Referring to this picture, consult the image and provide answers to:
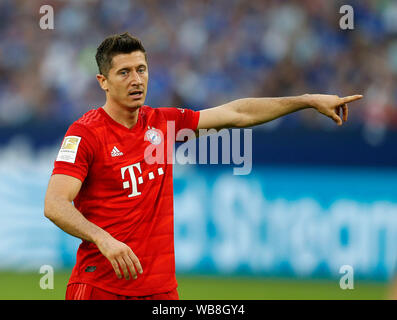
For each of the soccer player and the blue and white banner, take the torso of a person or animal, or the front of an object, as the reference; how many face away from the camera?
0

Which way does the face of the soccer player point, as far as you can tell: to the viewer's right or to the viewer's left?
to the viewer's right

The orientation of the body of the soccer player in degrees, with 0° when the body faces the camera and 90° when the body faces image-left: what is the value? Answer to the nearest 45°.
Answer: approximately 315°

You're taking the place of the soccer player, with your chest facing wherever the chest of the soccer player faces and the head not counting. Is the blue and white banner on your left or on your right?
on your left

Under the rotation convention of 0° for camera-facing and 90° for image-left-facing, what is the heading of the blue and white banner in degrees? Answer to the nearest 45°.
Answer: approximately 0°

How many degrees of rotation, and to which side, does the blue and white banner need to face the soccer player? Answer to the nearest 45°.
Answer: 0° — it already faces them
